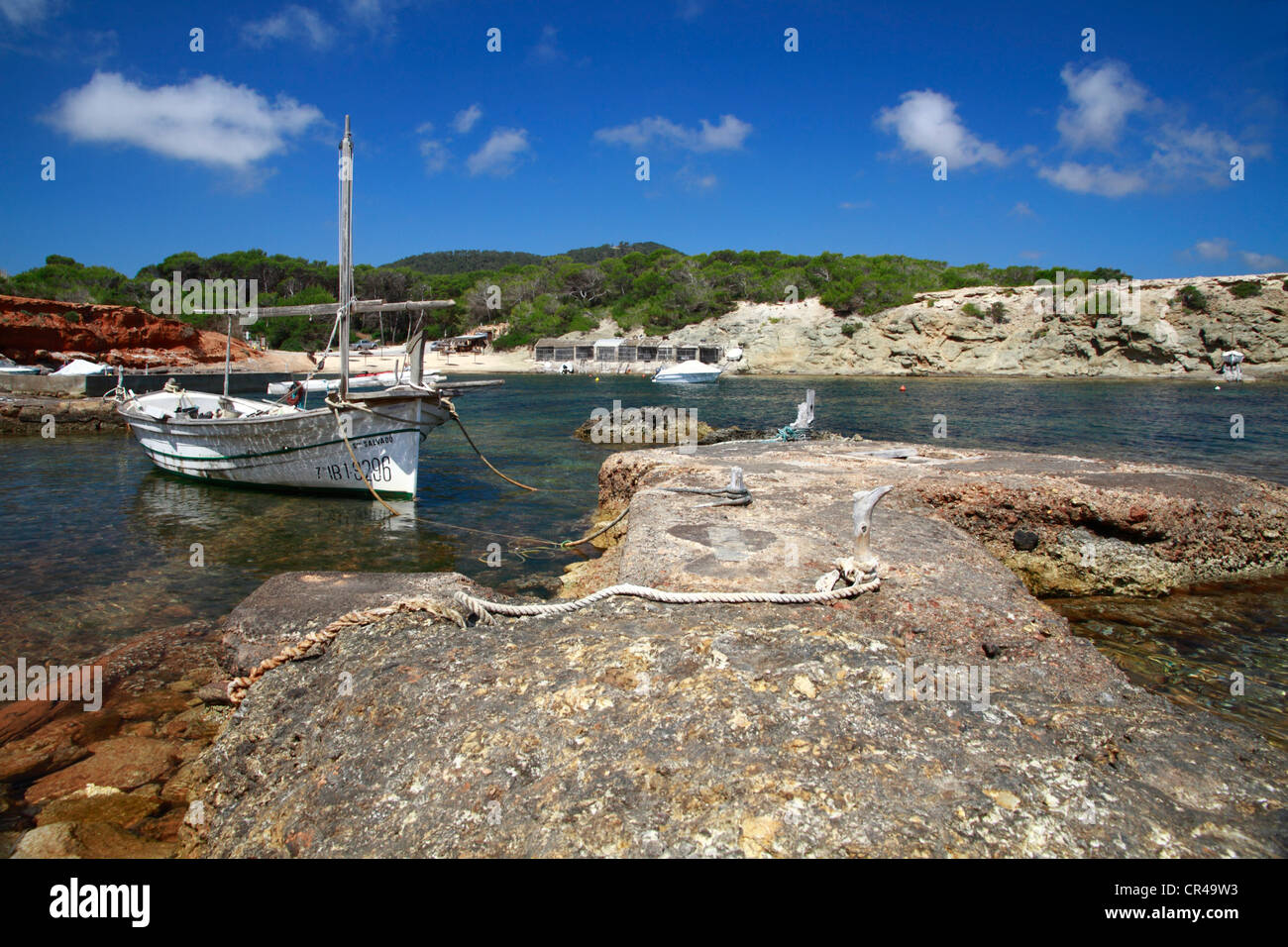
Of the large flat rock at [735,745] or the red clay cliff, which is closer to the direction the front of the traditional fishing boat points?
the large flat rock

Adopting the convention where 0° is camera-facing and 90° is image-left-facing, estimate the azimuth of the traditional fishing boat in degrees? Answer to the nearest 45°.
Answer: approximately 315°

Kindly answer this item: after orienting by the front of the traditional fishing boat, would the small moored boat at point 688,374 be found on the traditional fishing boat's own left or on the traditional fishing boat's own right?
on the traditional fishing boat's own left

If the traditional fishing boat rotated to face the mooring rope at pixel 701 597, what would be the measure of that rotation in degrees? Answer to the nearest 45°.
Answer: approximately 45° to its right

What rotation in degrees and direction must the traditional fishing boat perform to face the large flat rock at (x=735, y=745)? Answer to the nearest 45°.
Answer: approximately 45° to its right

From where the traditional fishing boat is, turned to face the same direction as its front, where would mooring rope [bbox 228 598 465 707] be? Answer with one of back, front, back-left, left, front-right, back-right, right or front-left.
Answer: front-right

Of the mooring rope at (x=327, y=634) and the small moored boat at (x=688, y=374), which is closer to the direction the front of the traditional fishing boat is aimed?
the mooring rope

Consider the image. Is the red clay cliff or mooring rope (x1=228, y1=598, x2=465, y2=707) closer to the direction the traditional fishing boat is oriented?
the mooring rope
